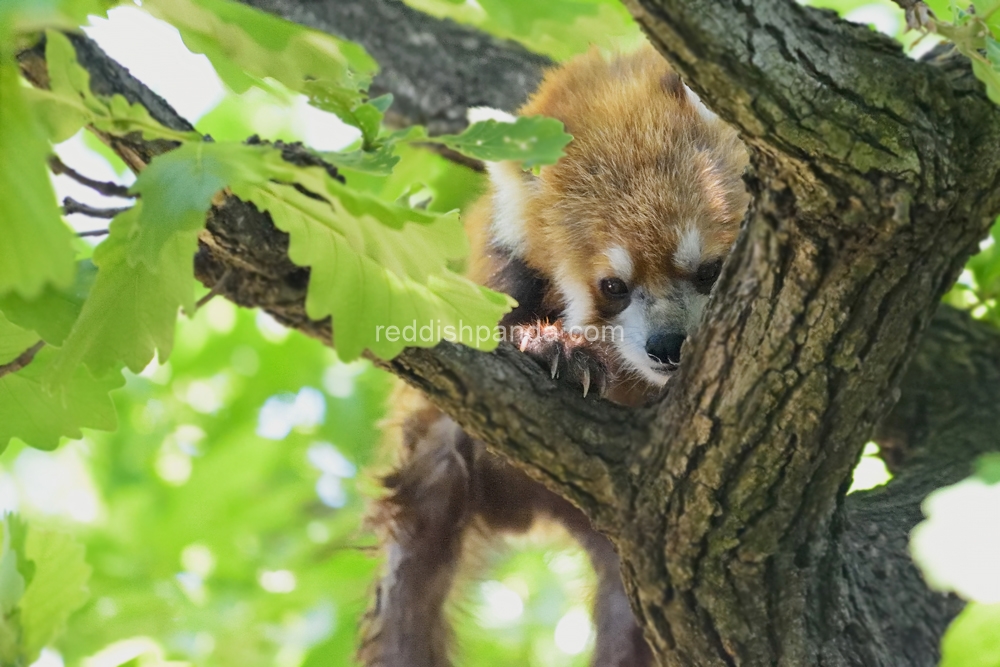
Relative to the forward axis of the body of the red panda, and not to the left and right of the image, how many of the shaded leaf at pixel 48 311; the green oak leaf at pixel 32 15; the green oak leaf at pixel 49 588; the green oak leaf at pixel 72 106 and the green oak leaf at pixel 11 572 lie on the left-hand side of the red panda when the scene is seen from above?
0

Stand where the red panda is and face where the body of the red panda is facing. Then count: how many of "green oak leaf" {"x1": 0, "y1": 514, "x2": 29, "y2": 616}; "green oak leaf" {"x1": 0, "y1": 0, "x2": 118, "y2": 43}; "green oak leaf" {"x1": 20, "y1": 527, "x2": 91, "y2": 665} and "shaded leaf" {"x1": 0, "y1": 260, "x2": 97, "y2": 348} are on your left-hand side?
0

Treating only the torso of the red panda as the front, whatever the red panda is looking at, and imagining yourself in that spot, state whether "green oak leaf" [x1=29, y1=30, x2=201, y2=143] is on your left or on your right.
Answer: on your right

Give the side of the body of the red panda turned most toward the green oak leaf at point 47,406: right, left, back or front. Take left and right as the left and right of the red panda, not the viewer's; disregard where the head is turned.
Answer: right

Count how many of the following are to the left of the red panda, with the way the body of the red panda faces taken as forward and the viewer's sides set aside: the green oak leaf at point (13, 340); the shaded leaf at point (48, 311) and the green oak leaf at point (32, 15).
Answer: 0

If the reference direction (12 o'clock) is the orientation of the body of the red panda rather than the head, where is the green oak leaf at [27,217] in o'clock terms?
The green oak leaf is roughly at 2 o'clock from the red panda.

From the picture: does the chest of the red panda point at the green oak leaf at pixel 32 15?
no

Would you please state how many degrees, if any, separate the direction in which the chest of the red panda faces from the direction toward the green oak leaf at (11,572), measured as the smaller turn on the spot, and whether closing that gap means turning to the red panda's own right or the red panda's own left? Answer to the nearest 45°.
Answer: approximately 90° to the red panda's own right

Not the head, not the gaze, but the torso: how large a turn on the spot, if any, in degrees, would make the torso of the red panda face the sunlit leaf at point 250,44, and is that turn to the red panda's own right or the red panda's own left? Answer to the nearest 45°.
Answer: approximately 90° to the red panda's own right

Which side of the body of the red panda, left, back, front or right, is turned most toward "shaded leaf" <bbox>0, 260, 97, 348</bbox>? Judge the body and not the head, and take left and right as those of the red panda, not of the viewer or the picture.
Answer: right

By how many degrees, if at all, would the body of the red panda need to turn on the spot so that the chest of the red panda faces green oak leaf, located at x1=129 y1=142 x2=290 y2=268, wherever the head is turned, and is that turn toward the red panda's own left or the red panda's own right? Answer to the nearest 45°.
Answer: approximately 45° to the red panda's own right

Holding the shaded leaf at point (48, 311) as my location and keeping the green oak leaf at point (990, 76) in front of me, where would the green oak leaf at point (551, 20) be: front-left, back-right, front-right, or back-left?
front-left
